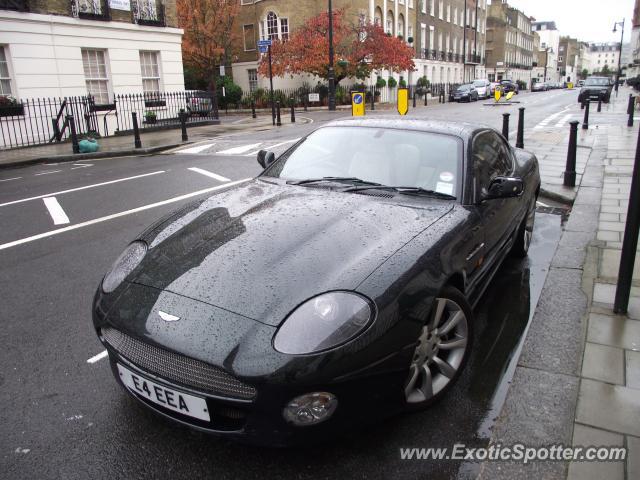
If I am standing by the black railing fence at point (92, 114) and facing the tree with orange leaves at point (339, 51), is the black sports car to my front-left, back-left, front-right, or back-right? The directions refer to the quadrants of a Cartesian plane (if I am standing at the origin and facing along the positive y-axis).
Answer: back-right

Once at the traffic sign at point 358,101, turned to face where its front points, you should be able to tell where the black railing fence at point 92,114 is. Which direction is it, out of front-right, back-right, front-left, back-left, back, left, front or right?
right

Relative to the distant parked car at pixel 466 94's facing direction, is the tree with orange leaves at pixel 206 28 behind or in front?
in front

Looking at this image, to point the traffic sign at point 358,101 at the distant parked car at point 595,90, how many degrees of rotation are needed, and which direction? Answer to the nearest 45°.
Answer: approximately 135° to its left

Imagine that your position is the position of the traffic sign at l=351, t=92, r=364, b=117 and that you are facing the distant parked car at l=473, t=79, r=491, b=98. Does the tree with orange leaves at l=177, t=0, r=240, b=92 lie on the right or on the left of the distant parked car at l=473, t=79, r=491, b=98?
left

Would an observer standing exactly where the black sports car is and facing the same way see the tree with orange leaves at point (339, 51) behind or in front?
behind

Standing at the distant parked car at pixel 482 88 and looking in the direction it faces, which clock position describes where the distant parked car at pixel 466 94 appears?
the distant parked car at pixel 466 94 is roughly at 11 o'clock from the distant parked car at pixel 482 88.

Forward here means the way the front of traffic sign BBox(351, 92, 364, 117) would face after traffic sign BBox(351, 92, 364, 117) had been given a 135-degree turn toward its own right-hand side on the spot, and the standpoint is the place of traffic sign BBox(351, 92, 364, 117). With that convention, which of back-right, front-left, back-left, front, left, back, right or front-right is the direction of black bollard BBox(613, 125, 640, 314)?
back-left
